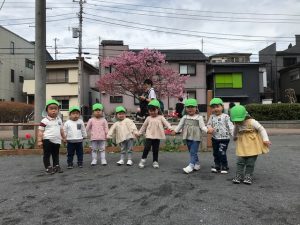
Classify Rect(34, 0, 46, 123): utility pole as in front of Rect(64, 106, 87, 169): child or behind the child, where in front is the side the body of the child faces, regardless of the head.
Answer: behind

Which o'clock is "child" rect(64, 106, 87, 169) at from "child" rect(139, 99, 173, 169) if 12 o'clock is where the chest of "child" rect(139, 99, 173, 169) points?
"child" rect(64, 106, 87, 169) is roughly at 3 o'clock from "child" rect(139, 99, 173, 169).

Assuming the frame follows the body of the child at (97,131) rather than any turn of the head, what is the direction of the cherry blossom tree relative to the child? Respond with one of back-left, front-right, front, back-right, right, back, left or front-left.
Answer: back

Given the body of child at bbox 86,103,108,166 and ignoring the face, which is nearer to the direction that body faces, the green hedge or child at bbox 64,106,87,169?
the child

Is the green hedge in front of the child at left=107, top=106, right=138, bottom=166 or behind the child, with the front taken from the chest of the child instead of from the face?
behind

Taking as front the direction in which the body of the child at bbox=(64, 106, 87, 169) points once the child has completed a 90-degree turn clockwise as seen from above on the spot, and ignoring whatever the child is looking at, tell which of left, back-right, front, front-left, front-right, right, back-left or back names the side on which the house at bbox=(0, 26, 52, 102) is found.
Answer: right

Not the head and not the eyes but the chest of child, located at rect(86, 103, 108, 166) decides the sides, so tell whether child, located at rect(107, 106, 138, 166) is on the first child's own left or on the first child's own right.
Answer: on the first child's own left

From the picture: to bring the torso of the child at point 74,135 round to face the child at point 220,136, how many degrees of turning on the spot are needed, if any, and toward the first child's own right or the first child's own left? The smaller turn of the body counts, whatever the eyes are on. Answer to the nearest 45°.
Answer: approximately 45° to the first child's own left

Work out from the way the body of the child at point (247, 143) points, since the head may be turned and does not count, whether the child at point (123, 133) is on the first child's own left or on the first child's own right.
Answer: on the first child's own right

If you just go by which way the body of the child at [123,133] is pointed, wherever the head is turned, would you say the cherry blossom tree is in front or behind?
behind

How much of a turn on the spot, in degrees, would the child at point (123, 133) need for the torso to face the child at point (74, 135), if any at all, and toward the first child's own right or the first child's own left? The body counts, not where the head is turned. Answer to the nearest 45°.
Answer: approximately 90° to the first child's own right

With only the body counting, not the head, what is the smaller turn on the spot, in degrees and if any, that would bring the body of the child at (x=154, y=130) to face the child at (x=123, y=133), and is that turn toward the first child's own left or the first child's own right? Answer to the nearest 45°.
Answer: approximately 135° to the first child's own right

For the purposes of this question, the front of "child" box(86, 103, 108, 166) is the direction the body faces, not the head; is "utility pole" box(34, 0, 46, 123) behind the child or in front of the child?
behind
